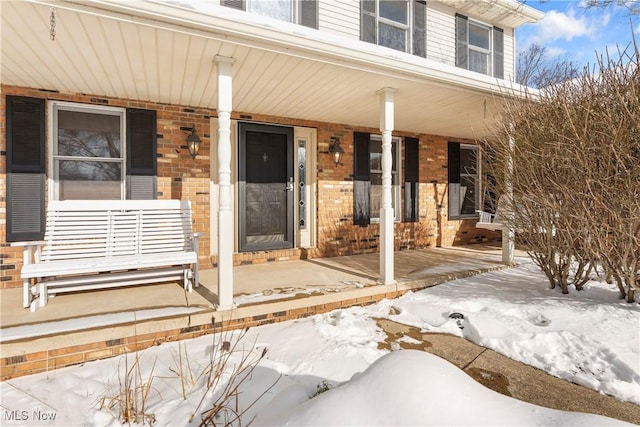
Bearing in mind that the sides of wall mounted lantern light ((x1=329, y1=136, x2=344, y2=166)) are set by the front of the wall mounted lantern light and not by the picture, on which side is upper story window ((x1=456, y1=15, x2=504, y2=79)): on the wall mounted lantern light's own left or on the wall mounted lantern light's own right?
on the wall mounted lantern light's own left

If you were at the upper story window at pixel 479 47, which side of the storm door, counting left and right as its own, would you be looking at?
left

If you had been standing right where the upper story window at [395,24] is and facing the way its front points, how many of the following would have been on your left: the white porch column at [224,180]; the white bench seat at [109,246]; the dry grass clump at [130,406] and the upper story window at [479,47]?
1

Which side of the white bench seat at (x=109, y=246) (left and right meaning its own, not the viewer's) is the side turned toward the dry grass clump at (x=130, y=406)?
front

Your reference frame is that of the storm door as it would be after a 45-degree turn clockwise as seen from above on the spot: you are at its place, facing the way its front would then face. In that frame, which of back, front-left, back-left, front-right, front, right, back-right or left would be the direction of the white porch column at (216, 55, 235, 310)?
front-left

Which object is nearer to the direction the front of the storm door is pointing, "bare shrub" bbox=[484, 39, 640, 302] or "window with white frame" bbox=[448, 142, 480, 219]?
the bare shrub

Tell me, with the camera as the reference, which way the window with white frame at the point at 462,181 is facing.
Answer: facing the viewer and to the right of the viewer

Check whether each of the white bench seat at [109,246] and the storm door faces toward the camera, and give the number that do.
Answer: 2

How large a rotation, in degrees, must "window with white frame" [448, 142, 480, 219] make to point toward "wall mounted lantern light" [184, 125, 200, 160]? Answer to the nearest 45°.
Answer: approximately 90° to its right

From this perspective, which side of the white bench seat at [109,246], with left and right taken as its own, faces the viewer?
front

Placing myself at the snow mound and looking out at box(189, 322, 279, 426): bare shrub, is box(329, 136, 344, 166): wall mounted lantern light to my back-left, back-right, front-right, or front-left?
front-right

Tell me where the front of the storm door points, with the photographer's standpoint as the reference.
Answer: facing the viewer

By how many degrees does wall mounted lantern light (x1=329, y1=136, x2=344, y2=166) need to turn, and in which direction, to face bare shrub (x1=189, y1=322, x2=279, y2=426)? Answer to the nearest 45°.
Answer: approximately 45° to its right
